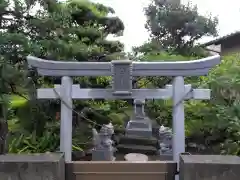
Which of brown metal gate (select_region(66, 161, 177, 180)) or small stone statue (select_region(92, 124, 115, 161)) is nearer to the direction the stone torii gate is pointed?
the brown metal gate

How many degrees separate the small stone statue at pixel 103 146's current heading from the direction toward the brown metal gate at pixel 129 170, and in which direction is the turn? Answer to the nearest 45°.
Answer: approximately 45° to its right

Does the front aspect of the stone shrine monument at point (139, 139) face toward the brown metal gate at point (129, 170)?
yes

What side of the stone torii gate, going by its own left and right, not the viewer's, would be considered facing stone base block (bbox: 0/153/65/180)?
right

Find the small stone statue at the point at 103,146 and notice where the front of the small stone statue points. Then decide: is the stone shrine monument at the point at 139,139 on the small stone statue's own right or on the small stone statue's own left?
on the small stone statue's own left

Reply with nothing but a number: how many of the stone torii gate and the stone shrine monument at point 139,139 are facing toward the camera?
2

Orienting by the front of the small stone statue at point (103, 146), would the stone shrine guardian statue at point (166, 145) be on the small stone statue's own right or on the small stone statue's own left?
on the small stone statue's own left

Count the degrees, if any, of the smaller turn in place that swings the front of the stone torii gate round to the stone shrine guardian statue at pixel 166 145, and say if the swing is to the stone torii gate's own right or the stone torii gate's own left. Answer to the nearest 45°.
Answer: approximately 135° to the stone torii gate's own left

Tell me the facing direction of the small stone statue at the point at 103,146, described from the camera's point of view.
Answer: facing the viewer and to the right of the viewer

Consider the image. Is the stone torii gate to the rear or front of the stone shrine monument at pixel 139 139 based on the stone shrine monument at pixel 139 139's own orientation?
to the front

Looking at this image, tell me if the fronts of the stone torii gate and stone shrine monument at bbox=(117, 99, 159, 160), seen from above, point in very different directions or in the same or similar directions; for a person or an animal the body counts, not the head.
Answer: same or similar directions

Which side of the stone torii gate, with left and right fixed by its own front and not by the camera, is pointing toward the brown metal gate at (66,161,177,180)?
front

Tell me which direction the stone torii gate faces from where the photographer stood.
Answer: facing the viewer

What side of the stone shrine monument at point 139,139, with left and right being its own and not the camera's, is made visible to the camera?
front
